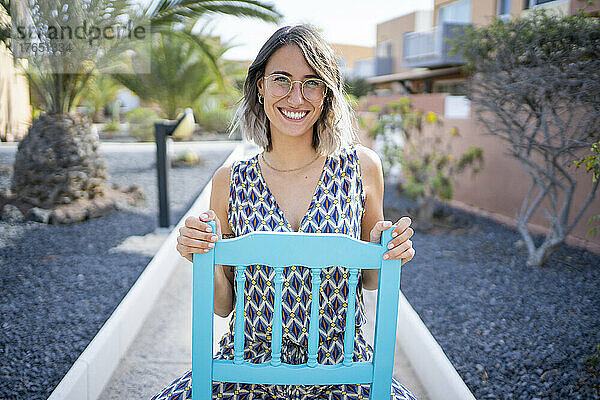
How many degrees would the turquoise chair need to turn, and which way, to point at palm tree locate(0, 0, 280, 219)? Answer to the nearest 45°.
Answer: approximately 45° to its left

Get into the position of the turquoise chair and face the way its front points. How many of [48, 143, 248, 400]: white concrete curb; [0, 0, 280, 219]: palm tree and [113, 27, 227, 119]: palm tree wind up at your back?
0

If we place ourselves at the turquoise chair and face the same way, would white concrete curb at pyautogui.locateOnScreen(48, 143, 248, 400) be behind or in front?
in front

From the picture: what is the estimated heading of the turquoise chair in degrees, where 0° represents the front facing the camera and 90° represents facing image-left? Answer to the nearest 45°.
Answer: approximately 180°

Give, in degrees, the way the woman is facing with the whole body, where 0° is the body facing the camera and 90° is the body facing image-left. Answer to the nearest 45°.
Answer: approximately 0°

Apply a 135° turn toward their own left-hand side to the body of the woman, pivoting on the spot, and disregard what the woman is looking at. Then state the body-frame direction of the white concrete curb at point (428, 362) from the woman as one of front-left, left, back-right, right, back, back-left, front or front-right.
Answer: front

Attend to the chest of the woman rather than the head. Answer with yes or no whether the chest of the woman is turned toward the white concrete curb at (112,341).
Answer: no

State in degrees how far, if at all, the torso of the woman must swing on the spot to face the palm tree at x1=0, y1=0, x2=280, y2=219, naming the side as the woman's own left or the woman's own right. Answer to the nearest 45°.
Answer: approximately 135° to the woman's own right

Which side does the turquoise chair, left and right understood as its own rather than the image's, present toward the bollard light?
front

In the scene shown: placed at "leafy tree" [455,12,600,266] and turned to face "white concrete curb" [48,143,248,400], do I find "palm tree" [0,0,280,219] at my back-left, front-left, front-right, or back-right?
front-right

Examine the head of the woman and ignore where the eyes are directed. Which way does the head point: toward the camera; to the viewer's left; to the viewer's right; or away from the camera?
toward the camera

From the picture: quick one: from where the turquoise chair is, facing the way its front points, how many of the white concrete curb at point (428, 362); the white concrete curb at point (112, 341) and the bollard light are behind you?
0
